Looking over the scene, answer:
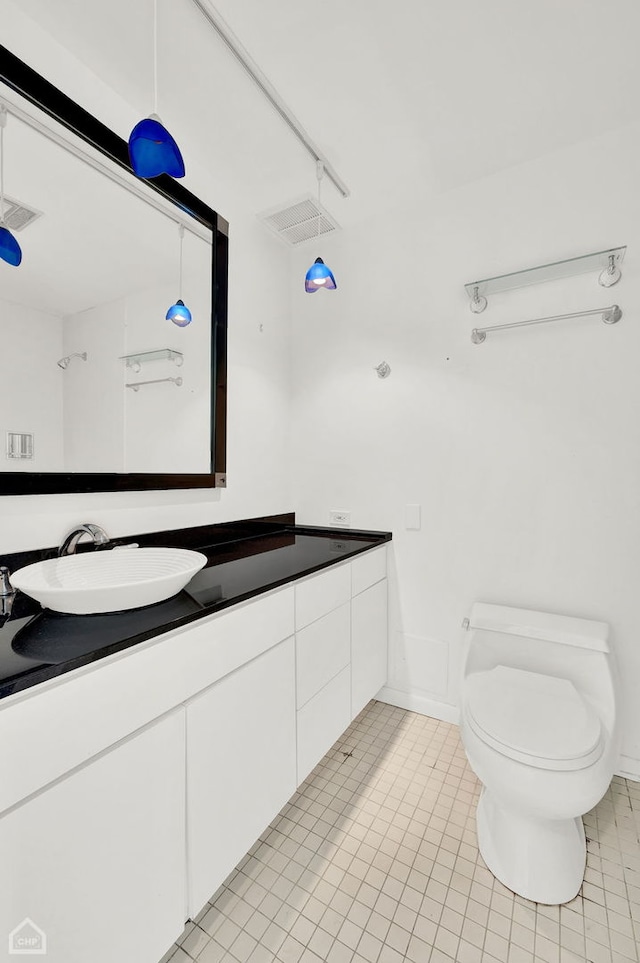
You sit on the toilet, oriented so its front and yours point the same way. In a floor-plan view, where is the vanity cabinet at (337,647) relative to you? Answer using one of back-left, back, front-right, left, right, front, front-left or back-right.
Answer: right

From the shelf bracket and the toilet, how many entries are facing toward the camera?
2

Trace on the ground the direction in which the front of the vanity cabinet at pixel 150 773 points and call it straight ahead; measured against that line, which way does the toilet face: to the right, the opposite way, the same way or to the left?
to the right

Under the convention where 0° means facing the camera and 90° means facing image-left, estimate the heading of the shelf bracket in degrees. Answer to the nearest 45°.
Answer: approximately 0°

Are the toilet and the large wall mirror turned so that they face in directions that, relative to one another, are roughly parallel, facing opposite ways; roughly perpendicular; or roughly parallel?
roughly perpendicular

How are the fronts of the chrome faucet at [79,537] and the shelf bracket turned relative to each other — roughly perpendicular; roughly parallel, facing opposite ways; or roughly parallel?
roughly perpendicular

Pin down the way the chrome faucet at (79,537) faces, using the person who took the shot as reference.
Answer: facing the viewer and to the right of the viewer

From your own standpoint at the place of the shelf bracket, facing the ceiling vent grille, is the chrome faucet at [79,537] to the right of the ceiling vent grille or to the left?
left

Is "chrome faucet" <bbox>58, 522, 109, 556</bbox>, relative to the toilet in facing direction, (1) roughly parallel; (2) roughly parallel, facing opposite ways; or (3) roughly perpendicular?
roughly perpendicular
